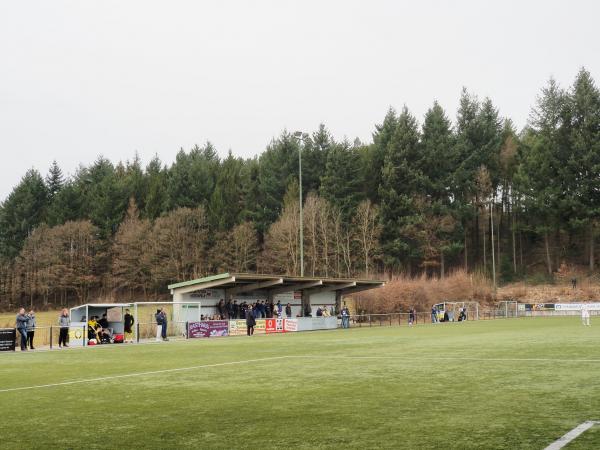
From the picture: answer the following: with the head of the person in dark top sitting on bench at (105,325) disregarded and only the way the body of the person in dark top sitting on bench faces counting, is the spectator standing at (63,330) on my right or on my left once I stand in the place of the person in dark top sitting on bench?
on my right

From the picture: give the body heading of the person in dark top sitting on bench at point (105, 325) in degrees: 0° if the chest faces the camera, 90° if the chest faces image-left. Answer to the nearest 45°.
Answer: approximately 315°

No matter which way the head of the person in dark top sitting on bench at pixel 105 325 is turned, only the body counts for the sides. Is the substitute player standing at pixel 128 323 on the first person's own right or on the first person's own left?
on the first person's own left

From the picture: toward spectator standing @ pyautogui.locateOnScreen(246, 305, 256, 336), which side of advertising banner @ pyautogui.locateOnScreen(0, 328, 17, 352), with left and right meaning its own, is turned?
left

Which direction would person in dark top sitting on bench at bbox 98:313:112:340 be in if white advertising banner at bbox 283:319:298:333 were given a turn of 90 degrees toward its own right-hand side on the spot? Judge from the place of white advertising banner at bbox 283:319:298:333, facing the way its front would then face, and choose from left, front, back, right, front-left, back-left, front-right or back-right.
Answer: front

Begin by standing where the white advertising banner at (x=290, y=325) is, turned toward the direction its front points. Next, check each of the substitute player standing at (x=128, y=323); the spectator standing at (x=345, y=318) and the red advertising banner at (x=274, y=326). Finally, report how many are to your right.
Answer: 2

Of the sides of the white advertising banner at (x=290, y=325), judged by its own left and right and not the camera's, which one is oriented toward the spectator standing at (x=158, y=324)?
right

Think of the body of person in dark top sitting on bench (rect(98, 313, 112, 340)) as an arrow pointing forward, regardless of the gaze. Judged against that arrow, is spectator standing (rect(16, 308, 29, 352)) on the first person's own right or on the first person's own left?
on the first person's own right

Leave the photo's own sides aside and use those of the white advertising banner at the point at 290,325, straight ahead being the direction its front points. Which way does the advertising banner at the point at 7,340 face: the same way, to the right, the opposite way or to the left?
the same way

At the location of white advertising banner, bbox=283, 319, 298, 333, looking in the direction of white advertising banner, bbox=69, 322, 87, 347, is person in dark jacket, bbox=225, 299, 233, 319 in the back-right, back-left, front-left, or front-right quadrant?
front-right

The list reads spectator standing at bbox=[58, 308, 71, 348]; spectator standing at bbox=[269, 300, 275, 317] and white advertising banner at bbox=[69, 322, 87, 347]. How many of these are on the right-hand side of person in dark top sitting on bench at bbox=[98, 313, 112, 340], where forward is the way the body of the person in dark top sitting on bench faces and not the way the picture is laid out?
2

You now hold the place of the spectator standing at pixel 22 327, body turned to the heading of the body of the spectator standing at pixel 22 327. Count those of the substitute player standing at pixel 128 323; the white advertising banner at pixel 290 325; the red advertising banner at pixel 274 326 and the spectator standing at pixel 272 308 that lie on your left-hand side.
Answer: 4

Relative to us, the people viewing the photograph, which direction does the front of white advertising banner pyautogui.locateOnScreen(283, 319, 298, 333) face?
facing the viewer and to the right of the viewer

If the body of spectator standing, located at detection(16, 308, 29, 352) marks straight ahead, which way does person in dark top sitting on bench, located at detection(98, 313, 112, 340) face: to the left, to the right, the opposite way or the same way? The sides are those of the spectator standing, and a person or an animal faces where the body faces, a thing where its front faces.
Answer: the same way

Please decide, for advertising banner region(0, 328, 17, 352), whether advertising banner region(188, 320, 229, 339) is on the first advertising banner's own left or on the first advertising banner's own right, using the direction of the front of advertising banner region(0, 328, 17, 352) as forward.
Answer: on the first advertising banner's own left

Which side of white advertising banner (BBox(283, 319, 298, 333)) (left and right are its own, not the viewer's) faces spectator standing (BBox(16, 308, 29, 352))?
right

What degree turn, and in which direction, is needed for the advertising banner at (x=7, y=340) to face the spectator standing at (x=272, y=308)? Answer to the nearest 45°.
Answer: approximately 90° to its left
